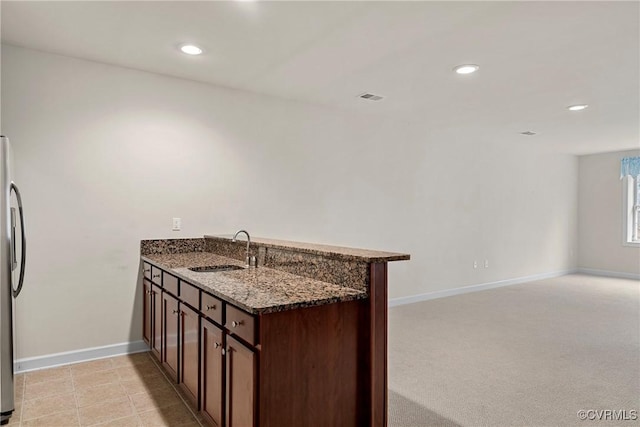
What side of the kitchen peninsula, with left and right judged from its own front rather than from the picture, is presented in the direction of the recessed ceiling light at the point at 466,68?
back

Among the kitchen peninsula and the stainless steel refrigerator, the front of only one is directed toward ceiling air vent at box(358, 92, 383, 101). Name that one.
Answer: the stainless steel refrigerator

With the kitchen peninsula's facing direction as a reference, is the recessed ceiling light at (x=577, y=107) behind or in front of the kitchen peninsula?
behind

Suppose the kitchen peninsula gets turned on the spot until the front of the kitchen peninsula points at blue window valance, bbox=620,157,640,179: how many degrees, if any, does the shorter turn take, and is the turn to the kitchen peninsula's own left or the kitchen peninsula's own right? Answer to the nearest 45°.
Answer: approximately 180°

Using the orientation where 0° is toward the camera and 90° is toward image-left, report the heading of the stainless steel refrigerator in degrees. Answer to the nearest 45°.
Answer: approximately 270°

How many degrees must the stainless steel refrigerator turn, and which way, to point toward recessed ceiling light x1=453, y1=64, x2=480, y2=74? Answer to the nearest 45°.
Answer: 0° — it already faces it

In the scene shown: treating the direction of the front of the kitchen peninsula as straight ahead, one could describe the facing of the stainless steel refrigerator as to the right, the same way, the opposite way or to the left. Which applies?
the opposite way

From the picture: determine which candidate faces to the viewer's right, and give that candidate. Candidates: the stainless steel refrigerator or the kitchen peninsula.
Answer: the stainless steel refrigerator

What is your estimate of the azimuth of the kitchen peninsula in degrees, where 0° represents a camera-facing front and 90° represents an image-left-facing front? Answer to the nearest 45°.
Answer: approximately 45°

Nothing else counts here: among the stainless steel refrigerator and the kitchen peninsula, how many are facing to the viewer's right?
1

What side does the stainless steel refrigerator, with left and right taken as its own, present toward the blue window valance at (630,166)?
front
